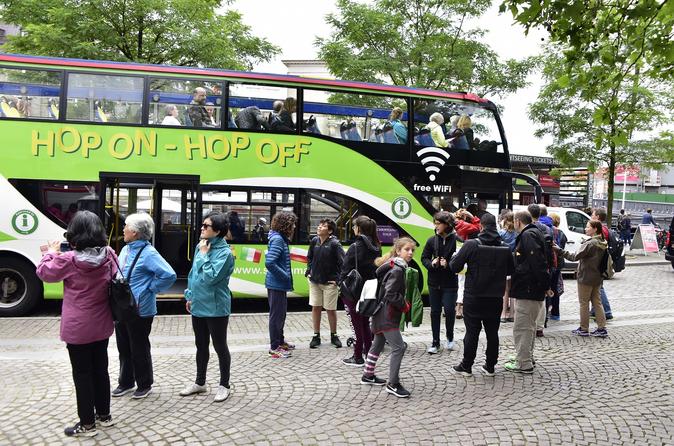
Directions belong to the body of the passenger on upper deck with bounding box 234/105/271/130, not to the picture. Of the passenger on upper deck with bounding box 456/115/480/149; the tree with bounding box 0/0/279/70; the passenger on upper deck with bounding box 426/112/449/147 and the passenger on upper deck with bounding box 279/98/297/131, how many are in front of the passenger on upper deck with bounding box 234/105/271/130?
3

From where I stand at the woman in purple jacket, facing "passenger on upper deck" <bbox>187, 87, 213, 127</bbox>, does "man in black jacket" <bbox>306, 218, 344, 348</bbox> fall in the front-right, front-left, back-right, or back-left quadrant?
front-right

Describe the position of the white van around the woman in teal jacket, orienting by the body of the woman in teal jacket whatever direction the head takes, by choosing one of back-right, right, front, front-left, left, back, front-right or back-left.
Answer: back

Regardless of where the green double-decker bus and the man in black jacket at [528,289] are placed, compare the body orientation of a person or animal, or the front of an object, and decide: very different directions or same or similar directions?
very different directions

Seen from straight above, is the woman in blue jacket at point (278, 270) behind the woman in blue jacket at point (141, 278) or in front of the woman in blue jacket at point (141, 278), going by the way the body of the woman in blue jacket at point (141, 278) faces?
behind

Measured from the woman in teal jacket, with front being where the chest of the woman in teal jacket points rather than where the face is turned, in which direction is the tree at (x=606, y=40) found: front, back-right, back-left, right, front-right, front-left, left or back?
back-left

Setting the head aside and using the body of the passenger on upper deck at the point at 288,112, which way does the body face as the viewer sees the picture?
to the viewer's right

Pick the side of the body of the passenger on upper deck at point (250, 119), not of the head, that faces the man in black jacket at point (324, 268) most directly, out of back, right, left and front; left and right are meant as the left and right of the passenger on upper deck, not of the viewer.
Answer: right

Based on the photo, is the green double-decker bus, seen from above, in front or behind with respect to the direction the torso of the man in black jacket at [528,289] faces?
in front

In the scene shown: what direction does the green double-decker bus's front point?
to the viewer's right

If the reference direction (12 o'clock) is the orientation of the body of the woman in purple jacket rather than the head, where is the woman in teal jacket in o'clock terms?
The woman in teal jacket is roughly at 4 o'clock from the woman in purple jacket.
